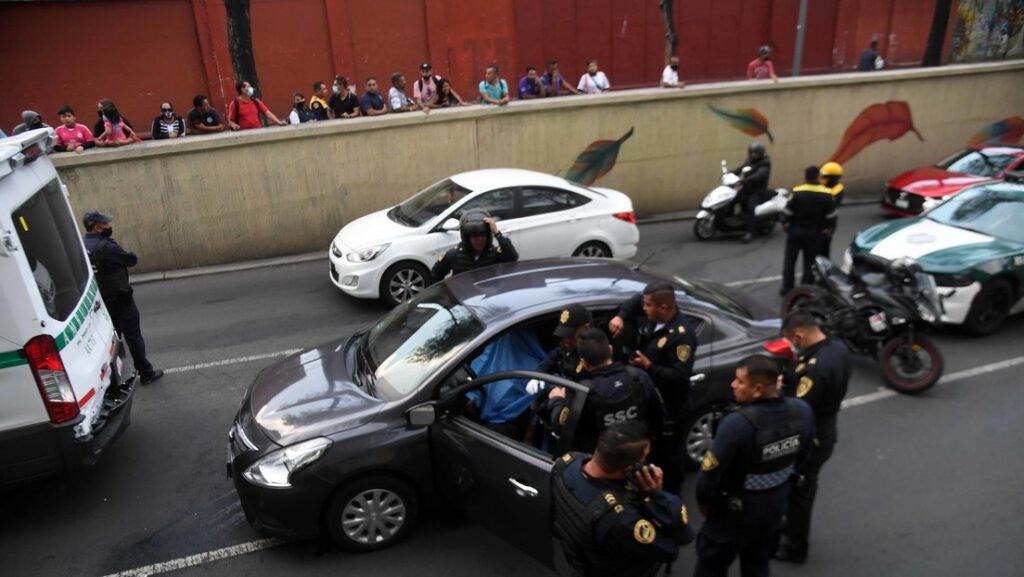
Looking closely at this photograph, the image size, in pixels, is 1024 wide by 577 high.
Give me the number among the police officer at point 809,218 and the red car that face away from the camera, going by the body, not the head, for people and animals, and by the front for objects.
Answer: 1

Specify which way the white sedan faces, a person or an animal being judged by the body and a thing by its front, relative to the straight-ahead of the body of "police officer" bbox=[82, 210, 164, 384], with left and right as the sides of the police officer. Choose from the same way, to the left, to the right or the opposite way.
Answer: the opposite way

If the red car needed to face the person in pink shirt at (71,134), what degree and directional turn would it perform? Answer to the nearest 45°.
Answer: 0° — it already faces them

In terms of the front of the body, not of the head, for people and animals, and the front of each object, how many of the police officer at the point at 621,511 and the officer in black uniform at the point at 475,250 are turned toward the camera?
1

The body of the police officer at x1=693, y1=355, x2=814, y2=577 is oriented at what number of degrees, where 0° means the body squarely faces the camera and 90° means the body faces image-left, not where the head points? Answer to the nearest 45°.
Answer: approximately 135°

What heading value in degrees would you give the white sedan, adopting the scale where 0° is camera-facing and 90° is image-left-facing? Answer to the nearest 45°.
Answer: approximately 45°

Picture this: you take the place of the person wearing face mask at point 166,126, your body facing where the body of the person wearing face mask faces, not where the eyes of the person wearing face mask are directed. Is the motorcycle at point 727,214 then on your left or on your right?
on your left

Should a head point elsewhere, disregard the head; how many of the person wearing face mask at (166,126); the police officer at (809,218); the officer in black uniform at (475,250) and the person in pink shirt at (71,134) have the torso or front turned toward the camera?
3
